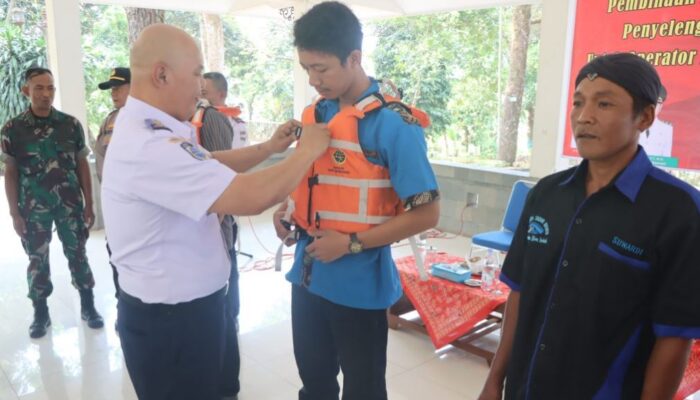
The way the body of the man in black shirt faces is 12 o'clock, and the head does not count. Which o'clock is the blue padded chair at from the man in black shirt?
The blue padded chair is roughly at 4 o'clock from the man in black shirt.

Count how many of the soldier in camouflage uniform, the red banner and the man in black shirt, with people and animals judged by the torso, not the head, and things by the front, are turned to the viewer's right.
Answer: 0

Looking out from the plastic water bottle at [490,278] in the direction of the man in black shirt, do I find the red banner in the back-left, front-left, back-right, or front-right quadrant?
back-left

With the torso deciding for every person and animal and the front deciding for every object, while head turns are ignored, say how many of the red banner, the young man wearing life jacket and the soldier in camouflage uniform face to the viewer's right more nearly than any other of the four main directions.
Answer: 0

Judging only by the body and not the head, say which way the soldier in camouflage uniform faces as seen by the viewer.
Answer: toward the camera

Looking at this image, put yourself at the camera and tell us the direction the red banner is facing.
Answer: facing the viewer and to the left of the viewer

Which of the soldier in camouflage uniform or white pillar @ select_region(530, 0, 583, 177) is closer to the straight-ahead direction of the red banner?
the soldier in camouflage uniform

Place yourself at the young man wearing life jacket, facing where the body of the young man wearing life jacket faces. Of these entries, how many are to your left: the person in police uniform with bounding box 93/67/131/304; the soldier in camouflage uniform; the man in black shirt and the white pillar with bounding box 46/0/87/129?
1

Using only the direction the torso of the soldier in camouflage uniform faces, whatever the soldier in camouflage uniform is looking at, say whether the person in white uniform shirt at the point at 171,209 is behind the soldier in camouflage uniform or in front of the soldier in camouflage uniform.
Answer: in front

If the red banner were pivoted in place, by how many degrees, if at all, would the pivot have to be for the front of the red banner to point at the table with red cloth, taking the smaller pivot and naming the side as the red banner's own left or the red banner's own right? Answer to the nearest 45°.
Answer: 0° — it already faces it

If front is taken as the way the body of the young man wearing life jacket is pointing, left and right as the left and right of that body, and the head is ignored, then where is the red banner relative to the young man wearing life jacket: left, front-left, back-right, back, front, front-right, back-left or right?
back

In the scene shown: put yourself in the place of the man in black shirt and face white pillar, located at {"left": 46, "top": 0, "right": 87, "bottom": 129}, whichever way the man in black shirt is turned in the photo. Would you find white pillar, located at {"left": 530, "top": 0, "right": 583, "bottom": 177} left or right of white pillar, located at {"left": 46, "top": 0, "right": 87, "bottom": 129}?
right

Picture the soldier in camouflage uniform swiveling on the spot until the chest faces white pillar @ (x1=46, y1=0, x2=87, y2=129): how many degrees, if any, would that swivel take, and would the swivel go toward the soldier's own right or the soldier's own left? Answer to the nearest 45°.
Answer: approximately 180°

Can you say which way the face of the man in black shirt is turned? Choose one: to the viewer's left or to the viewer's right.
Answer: to the viewer's left

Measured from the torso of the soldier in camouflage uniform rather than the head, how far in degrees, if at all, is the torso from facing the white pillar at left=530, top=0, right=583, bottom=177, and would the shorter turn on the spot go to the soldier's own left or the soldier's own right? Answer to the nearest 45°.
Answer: approximately 90° to the soldier's own left
